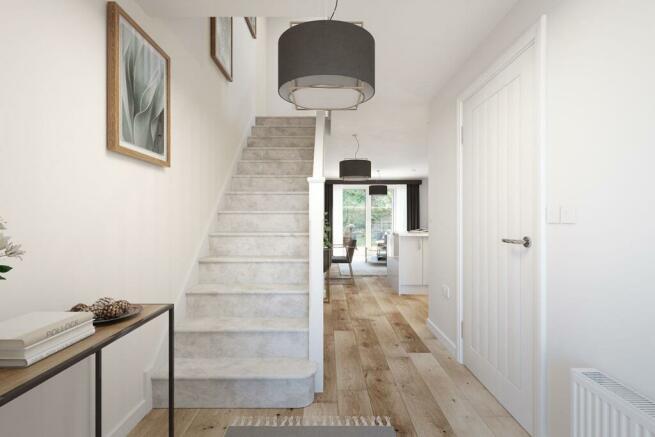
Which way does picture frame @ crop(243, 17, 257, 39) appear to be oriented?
to the viewer's right

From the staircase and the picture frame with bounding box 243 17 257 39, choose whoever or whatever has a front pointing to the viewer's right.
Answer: the picture frame

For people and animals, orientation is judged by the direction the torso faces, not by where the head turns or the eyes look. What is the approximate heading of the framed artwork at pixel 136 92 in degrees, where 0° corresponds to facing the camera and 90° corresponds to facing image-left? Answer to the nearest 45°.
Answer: approximately 315°

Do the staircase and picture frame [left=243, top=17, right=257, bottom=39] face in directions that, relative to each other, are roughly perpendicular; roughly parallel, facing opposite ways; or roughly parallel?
roughly perpendicular

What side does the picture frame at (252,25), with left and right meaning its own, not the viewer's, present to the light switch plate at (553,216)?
right

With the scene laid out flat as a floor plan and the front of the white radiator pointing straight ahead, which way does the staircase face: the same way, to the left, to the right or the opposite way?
to the left

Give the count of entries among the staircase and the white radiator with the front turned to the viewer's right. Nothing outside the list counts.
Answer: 0

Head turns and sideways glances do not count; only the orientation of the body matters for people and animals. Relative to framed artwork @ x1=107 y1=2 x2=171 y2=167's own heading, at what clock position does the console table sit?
The console table is roughly at 2 o'clock from the framed artwork.

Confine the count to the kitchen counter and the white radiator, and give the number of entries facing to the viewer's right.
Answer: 0
